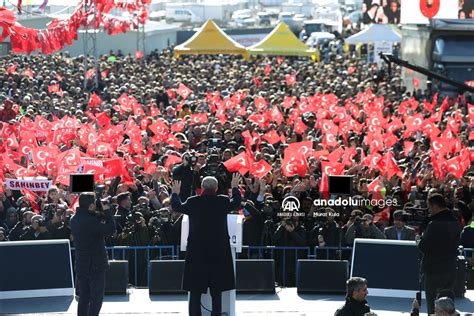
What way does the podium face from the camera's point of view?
away from the camera

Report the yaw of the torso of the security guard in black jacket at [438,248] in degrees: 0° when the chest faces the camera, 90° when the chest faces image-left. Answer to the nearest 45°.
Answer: approximately 135°

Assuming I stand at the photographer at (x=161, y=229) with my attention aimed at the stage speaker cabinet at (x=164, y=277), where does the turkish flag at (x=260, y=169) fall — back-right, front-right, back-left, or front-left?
back-left

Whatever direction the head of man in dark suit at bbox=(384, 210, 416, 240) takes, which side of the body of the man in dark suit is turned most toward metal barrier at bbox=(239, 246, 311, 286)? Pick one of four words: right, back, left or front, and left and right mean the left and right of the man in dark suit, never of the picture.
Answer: right

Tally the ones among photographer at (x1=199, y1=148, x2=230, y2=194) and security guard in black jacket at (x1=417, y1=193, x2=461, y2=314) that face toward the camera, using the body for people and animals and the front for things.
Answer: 1

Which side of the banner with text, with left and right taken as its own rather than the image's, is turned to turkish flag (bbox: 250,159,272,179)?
left

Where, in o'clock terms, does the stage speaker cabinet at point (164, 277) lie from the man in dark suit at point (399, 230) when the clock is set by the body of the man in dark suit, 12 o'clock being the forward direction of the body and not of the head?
The stage speaker cabinet is roughly at 2 o'clock from the man in dark suit.

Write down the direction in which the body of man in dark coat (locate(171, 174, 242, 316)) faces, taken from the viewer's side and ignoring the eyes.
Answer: away from the camera

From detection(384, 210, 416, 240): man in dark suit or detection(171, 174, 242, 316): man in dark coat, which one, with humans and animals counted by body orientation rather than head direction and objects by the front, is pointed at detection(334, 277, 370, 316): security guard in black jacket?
detection(384, 210, 416, 240): man in dark suit

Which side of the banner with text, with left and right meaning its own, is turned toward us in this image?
front

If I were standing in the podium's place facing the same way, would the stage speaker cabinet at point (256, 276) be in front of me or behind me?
in front

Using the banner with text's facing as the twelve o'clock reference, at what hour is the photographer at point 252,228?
The photographer is roughly at 10 o'clock from the banner with text.

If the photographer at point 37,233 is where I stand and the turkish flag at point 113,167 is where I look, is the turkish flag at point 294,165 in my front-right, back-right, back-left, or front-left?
front-right

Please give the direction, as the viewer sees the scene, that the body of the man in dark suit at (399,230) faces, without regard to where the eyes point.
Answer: toward the camera

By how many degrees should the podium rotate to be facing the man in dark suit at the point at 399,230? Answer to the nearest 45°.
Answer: approximately 45° to its right
